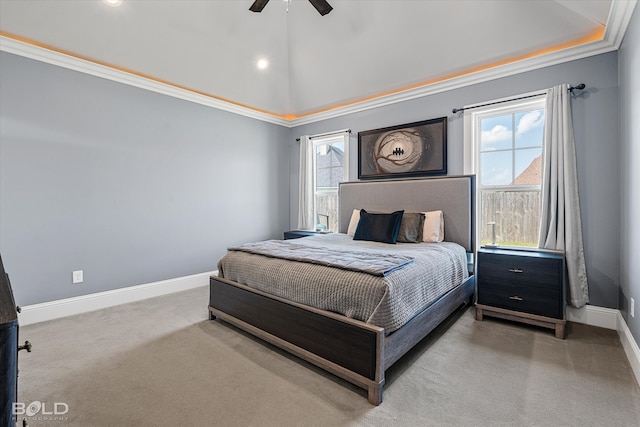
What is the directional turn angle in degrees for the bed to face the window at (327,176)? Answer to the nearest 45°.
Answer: approximately 135° to its right

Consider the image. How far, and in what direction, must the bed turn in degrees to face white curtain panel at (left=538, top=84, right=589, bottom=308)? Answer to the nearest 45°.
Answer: approximately 135° to its left

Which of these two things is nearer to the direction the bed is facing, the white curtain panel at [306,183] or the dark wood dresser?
the dark wood dresser

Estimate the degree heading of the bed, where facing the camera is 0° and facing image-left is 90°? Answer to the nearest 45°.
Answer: approximately 45°

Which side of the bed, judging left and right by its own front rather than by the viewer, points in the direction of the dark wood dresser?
front

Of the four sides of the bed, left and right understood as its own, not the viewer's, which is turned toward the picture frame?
back

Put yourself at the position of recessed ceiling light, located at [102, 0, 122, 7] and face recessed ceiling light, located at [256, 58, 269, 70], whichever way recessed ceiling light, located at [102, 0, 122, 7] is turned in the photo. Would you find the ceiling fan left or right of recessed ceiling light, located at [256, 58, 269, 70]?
right
